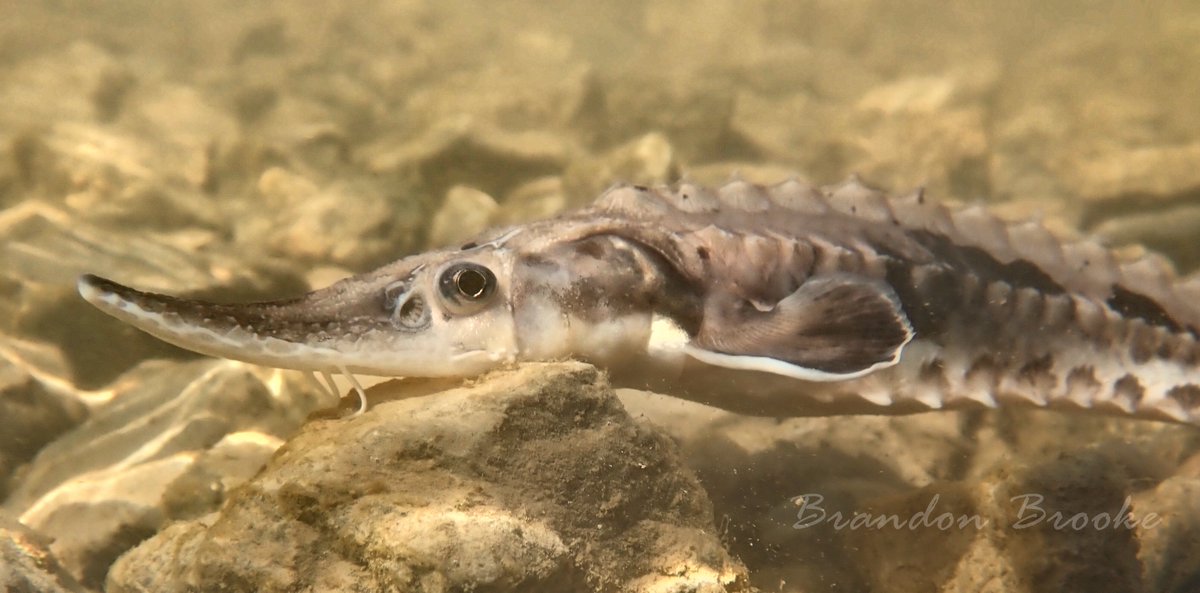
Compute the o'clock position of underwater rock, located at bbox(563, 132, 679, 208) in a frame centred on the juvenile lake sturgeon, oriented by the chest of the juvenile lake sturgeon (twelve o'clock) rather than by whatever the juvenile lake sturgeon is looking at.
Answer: The underwater rock is roughly at 3 o'clock from the juvenile lake sturgeon.

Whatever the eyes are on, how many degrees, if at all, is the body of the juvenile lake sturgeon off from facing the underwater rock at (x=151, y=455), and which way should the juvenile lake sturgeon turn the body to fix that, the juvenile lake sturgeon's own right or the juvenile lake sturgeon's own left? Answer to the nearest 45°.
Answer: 0° — it already faces it

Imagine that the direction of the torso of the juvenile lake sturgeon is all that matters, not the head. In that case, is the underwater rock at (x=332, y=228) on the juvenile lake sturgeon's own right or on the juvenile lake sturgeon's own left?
on the juvenile lake sturgeon's own right

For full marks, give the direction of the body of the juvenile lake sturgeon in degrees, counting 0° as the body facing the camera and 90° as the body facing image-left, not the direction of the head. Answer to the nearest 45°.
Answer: approximately 90°

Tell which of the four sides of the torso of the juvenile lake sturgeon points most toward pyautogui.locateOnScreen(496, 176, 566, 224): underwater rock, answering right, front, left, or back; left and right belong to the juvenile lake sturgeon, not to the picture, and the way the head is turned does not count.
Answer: right

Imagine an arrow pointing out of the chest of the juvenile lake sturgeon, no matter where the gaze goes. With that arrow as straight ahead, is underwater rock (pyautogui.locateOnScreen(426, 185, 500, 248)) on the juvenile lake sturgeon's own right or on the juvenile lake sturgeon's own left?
on the juvenile lake sturgeon's own right
